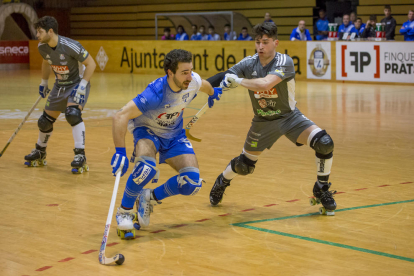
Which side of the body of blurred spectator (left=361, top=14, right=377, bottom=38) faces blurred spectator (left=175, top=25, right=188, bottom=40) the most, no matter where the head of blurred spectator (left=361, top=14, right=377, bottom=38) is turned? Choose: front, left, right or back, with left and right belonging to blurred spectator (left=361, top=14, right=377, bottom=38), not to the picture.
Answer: right

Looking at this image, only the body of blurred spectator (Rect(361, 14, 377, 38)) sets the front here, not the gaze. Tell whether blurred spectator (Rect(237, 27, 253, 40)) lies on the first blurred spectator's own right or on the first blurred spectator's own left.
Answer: on the first blurred spectator's own right

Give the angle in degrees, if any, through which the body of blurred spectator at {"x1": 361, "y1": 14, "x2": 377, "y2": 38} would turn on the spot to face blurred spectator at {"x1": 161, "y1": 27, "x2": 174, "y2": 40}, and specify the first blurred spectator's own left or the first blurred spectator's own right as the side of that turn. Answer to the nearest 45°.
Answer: approximately 90° to the first blurred spectator's own right

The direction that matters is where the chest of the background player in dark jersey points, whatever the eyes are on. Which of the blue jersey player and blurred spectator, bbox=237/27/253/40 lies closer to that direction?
the blue jersey player

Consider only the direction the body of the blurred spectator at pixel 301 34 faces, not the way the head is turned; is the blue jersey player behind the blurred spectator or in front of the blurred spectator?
in front
